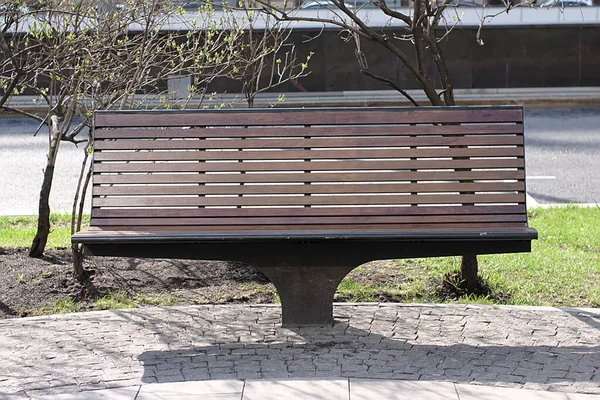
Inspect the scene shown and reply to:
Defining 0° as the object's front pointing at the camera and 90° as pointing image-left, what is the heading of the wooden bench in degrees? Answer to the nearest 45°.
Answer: approximately 0°

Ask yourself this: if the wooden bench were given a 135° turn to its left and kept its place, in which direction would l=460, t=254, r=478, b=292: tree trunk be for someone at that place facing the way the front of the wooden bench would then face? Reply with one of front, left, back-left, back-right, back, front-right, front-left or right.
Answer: front
